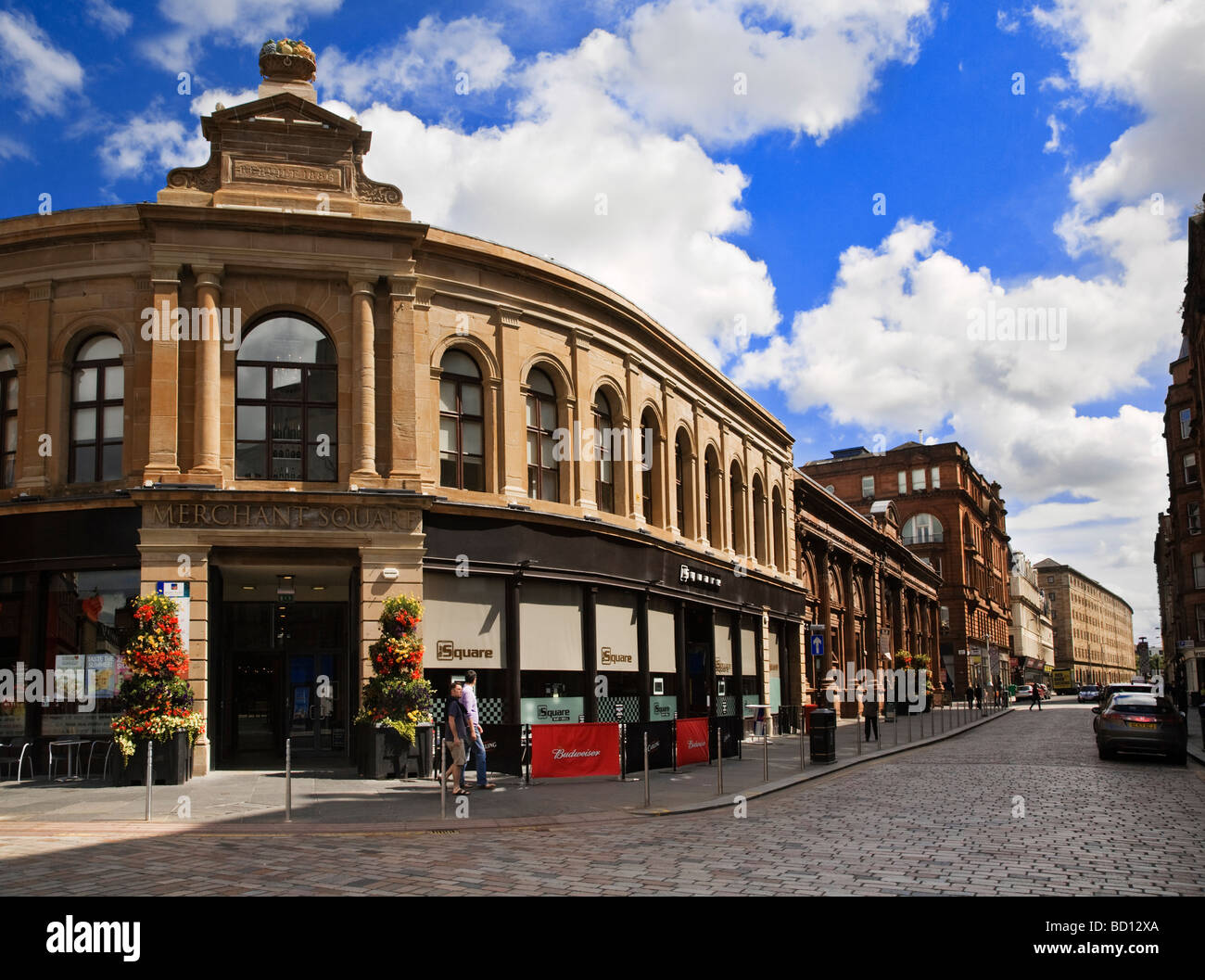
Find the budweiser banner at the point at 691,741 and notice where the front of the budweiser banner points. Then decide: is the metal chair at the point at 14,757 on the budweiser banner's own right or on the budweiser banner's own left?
on the budweiser banner's own right

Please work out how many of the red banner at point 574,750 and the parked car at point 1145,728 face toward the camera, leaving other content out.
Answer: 1

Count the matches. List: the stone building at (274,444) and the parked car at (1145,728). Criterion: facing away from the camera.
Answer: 1

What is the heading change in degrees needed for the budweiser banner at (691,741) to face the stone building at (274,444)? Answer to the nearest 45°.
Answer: approximately 135° to its right

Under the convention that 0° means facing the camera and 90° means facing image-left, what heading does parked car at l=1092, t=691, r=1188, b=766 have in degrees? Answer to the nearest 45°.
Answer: approximately 180°

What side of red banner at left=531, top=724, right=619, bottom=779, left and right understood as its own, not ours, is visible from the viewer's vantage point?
front

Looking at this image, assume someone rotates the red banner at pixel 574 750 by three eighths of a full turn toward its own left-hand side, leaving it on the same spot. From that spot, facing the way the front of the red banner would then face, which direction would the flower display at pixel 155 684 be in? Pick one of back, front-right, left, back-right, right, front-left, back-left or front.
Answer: back-left

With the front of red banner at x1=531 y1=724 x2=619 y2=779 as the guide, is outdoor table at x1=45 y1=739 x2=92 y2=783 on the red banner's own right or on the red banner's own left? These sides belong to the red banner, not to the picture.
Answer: on the red banner's own right

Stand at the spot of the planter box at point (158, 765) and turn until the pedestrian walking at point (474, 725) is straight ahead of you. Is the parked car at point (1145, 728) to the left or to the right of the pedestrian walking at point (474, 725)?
left

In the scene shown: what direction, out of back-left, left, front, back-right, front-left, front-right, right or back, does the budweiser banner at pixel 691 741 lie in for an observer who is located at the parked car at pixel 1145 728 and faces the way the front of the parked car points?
back-left

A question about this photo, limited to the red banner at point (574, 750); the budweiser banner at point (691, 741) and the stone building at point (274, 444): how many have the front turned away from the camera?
0

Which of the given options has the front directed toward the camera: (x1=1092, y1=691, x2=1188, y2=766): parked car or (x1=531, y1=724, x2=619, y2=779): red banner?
the red banner

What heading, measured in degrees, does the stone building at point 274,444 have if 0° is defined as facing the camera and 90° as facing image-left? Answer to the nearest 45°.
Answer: approximately 0°

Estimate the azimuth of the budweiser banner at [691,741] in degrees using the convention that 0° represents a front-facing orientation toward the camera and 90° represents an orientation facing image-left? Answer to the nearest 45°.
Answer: approximately 315°
